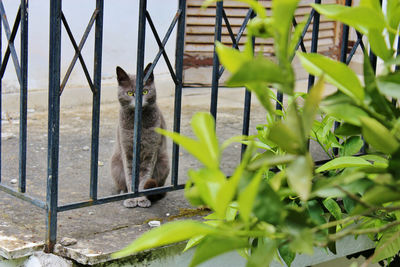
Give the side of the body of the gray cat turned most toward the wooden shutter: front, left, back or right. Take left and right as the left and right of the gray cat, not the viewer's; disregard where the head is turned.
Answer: back

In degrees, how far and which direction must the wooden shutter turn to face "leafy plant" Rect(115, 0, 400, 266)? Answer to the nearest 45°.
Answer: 0° — it already faces it

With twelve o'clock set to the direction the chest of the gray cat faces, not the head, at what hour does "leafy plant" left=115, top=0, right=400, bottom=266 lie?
The leafy plant is roughly at 12 o'clock from the gray cat.

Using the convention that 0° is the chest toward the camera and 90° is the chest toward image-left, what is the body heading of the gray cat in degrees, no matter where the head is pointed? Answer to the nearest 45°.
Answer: approximately 0°

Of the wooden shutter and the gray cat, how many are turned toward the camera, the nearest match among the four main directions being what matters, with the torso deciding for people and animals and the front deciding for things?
2

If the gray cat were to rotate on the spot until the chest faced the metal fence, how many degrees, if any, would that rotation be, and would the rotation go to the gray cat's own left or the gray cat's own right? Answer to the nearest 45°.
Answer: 0° — it already faces it

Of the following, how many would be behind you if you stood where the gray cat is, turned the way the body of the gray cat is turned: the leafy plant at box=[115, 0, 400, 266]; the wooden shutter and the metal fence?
1

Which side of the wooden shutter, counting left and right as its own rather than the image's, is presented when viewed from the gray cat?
front

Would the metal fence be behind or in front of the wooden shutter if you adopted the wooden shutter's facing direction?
in front
